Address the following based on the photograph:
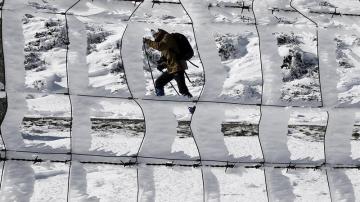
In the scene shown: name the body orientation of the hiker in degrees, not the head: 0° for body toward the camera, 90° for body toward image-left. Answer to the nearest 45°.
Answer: approximately 90°
